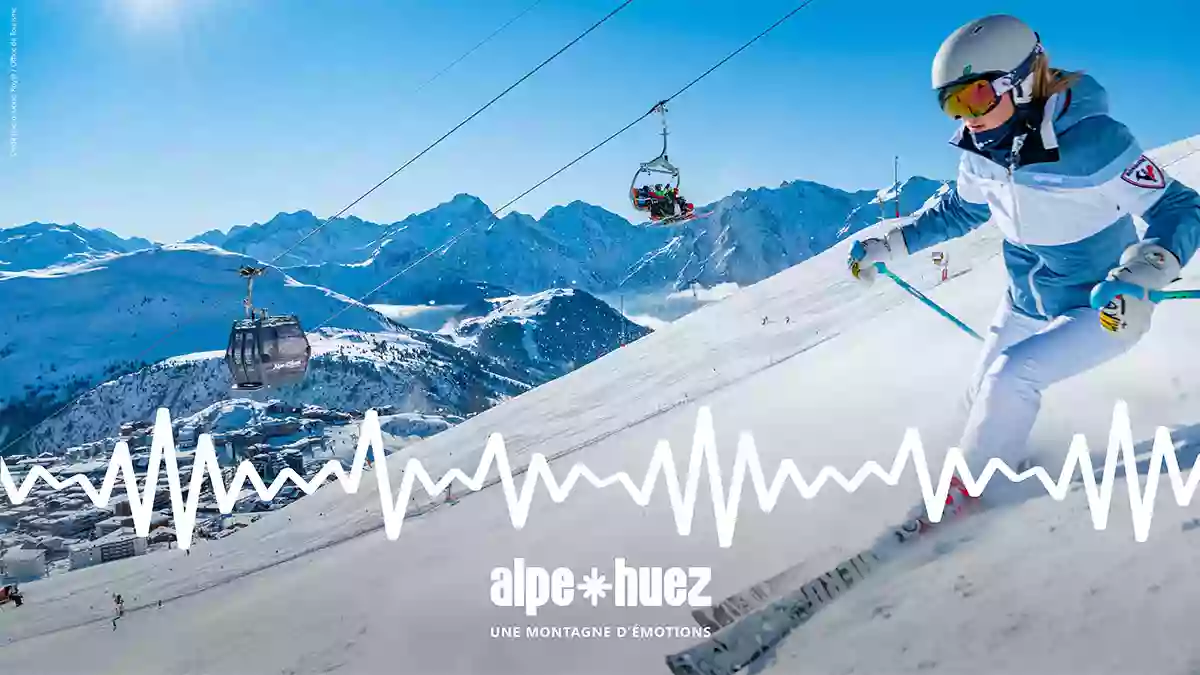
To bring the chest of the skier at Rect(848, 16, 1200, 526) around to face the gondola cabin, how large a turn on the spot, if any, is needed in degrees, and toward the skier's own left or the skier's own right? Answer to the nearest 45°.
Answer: approximately 90° to the skier's own right

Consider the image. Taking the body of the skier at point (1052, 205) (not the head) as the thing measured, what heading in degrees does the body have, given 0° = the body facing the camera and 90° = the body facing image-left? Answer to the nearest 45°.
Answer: approximately 45°

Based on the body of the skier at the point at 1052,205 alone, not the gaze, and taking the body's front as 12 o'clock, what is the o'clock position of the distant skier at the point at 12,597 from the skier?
The distant skier is roughly at 2 o'clock from the skier.
